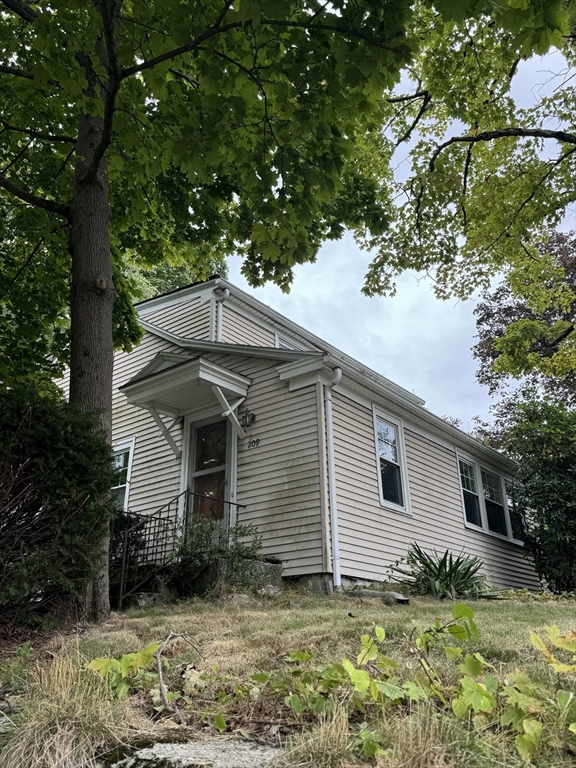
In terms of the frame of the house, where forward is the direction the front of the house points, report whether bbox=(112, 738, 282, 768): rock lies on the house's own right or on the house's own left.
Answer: on the house's own left

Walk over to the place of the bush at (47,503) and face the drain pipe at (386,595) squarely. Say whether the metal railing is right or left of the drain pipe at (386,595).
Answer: left

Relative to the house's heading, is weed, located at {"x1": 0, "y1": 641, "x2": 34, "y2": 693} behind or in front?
in front

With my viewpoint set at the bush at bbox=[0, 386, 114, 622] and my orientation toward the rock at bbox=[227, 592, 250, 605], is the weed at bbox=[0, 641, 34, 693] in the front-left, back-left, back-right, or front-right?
back-right

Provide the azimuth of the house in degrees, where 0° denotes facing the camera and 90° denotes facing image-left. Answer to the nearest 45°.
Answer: approximately 45°

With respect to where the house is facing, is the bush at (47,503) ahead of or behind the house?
ahead

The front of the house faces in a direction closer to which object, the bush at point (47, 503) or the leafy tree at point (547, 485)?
the bush

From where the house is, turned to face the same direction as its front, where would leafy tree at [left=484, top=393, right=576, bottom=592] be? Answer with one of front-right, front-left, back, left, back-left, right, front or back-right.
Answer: back

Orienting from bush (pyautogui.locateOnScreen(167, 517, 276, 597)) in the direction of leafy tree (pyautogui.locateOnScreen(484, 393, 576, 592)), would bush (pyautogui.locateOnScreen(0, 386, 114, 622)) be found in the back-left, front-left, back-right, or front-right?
back-right

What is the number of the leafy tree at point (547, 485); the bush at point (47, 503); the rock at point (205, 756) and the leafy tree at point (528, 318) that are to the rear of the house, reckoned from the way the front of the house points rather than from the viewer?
2

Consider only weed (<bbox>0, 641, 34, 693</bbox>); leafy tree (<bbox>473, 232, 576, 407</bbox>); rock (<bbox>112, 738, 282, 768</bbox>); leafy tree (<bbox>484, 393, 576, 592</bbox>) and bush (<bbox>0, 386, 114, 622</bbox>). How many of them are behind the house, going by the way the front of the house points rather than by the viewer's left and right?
2

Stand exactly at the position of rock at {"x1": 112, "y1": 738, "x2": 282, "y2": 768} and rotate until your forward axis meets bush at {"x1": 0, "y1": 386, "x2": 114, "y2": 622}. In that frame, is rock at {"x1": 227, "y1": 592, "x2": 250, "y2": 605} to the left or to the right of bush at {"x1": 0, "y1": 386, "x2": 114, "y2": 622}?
right
